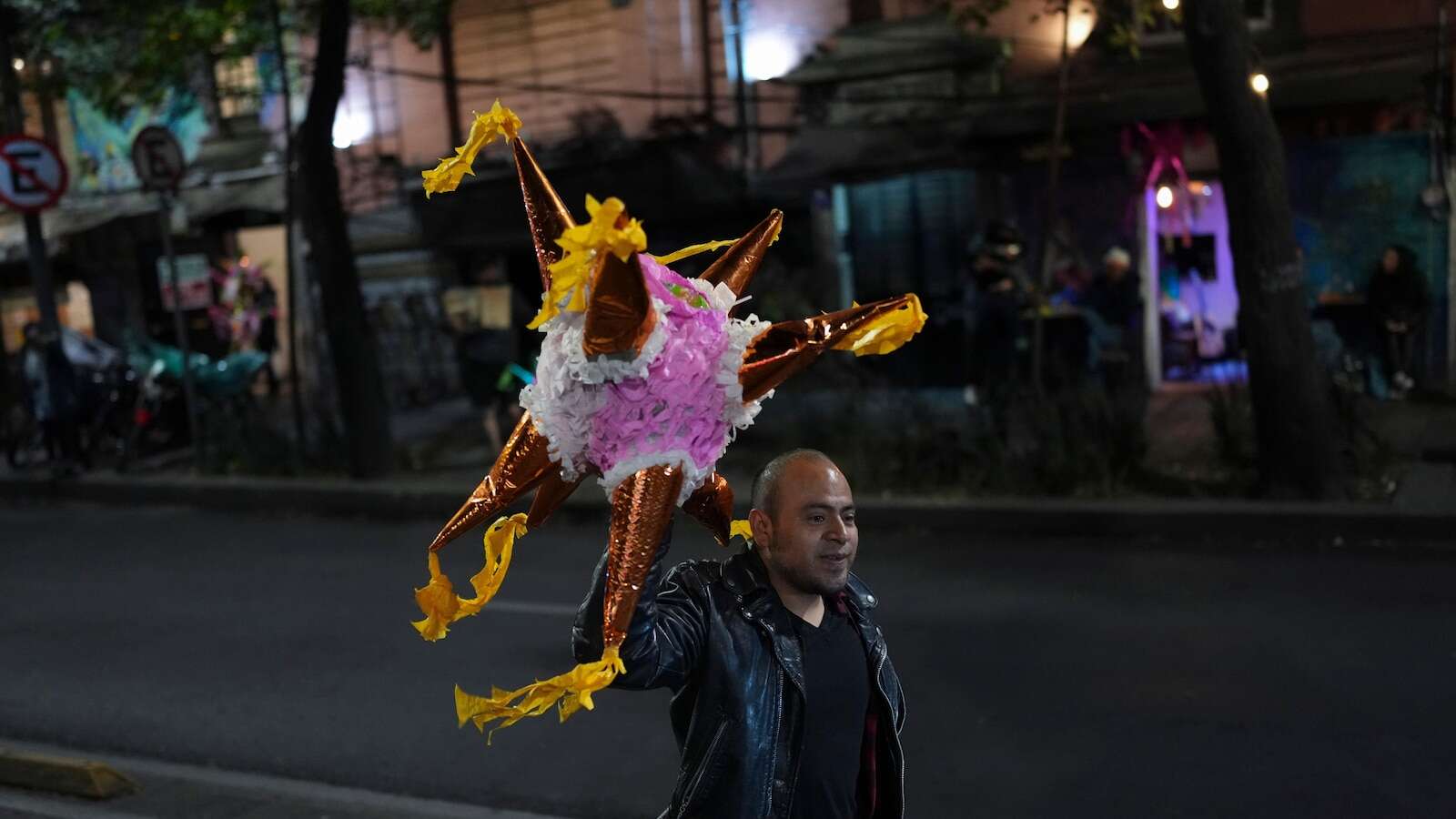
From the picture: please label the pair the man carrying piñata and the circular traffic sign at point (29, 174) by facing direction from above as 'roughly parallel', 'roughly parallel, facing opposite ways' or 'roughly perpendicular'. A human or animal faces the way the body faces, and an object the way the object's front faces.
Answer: roughly parallel

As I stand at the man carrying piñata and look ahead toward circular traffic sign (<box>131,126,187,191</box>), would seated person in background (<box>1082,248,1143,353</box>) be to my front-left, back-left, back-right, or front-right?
front-right

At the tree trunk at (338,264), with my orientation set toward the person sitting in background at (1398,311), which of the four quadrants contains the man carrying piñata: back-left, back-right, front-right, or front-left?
front-right

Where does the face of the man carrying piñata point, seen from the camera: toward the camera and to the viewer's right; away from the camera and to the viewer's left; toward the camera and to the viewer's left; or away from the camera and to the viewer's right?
toward the camera and to the viewer's right

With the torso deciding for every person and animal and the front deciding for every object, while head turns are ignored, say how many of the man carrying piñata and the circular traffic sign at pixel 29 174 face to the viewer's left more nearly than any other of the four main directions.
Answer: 0

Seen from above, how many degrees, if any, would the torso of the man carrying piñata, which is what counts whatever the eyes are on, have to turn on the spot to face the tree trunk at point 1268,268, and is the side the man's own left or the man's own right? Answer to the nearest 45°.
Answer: approximately 90° to the man's own left

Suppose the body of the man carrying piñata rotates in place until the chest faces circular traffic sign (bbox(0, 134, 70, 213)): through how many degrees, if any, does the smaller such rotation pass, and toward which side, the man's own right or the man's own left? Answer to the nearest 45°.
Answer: approximately 180°

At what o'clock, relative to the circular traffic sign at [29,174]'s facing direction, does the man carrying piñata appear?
The man carrying piñata is roughly at 12 o'clock from the circular traffic sign.

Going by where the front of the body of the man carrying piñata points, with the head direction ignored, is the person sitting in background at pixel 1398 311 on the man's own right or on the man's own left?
on the man's own left

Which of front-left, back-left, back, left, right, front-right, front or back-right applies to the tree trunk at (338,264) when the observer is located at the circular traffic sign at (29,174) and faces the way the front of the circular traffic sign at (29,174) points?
front-left

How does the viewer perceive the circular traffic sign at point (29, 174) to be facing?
facing the viewer

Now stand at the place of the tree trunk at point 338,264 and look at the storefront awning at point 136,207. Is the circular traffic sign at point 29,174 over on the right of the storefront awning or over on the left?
left

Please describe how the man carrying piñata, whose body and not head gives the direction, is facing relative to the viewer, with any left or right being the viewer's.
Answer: facing the viewer and to the right of the viewer
